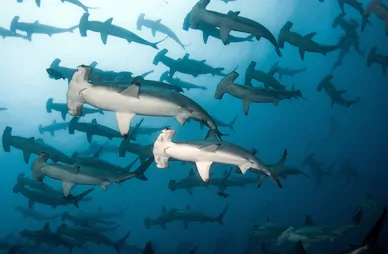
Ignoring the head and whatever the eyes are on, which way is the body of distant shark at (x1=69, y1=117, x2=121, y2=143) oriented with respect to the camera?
to the viewer's left

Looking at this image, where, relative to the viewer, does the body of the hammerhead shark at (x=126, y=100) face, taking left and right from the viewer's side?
facing to the left of the viewer

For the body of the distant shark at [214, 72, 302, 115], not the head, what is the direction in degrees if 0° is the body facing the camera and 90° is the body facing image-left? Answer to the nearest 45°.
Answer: approximately 90°

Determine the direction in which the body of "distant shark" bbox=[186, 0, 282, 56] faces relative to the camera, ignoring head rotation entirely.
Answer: to the viewer's left

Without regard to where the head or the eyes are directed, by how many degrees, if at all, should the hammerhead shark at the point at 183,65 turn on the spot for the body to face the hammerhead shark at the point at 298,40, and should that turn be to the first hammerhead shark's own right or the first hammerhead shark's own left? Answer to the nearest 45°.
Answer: approximately 135° to the first hammerhead shark's own left

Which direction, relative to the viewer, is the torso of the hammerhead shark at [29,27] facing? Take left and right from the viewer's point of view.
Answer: facing to the left of the viewer

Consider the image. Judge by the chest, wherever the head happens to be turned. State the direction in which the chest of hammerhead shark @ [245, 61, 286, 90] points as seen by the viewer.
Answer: to the viewer's left

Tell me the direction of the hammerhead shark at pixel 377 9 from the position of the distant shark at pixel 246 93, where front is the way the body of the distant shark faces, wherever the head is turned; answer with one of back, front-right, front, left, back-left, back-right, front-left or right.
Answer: back-right

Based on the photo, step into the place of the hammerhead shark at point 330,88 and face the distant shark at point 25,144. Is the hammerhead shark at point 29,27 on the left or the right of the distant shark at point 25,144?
right

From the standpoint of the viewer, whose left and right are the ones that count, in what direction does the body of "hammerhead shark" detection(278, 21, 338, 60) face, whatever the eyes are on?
facing to the left of the viewer

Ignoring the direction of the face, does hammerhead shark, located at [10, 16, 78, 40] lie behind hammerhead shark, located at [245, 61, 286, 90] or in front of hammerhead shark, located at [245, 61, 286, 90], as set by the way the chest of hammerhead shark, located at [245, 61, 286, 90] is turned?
in front
